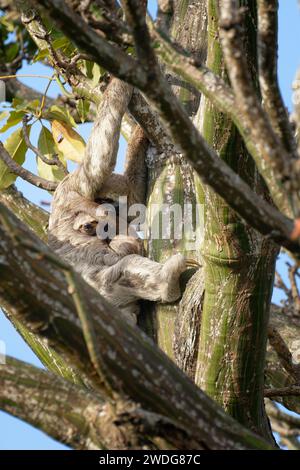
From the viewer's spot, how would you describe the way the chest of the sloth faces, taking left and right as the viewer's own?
facing to the right of the viewer
